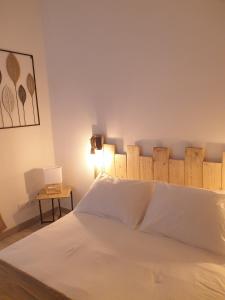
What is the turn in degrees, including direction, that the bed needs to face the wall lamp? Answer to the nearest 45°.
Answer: approximately 135° to its right

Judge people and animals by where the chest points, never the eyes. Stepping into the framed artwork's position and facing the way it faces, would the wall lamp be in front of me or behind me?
in front

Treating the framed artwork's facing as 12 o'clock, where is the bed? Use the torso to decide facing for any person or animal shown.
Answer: The bed is roughly at 1 o'clock from the framed artwork.

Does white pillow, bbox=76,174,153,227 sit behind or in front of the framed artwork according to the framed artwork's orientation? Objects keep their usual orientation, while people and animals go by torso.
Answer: in front

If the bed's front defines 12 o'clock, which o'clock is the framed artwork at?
The framed artwork is roughly at 3 o'clock from the bed.

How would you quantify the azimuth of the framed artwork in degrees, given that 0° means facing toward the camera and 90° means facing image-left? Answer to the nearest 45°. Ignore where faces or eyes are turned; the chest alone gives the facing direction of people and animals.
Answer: approximately 315°

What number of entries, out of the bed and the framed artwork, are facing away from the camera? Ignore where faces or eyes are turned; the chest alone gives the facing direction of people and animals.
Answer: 0

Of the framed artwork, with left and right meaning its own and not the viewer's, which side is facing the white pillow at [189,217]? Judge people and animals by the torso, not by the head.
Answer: front

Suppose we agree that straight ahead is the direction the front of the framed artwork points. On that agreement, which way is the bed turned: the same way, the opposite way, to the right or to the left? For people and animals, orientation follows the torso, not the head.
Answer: to the right

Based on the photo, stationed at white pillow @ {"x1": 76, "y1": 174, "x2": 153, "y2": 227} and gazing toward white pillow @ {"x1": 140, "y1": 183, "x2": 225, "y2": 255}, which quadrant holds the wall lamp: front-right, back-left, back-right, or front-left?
back-left
